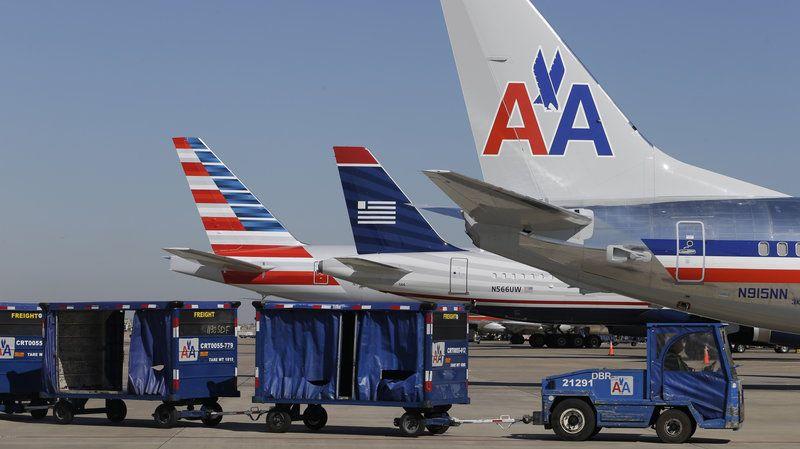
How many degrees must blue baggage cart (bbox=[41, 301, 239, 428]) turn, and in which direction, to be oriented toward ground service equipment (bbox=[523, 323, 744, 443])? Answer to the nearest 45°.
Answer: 0° — it already faces it

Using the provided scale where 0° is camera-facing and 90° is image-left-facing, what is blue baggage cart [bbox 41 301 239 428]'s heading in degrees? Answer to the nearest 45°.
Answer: approximately 315°

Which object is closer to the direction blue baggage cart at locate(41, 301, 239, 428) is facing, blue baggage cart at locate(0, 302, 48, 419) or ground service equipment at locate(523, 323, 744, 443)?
the ground service equipment

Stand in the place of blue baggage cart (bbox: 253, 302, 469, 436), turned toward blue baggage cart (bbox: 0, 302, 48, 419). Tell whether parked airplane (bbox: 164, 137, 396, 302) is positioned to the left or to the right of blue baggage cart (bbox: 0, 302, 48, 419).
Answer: right

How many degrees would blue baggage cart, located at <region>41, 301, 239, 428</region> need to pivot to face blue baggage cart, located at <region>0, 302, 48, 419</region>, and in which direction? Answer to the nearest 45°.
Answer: approximately 180°

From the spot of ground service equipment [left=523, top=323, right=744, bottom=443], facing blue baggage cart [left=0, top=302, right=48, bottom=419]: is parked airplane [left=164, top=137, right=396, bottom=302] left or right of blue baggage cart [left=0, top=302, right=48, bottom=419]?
right

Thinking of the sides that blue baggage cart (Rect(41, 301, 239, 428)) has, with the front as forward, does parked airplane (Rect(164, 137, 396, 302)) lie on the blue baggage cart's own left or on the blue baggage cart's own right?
on the blue baggage cart's own left

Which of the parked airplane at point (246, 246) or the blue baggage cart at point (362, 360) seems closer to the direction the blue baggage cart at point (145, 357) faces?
the blue baggage cart
